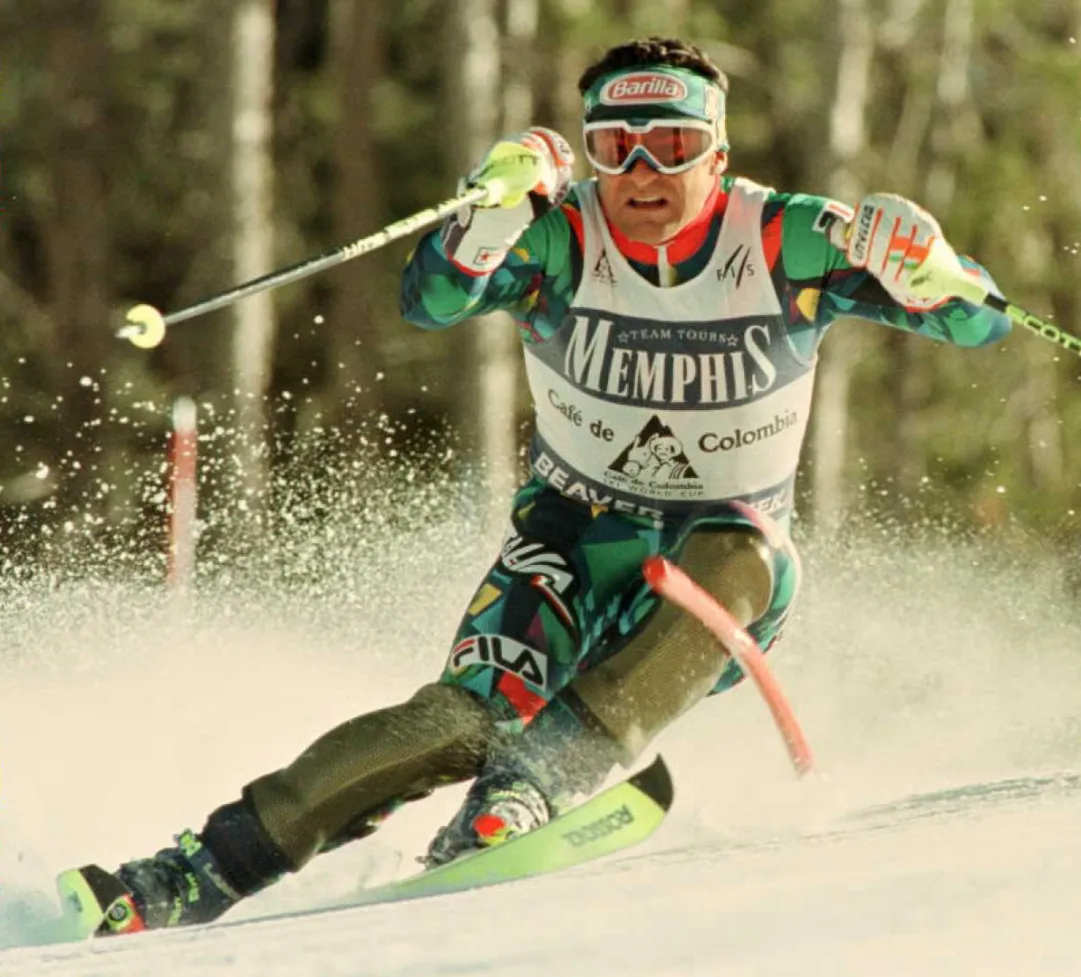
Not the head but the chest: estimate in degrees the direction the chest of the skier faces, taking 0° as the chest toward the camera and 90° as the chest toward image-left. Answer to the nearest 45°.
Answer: approximately 0°

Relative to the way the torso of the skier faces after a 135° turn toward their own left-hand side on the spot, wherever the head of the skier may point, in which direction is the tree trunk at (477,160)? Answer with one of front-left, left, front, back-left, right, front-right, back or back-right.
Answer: front-left

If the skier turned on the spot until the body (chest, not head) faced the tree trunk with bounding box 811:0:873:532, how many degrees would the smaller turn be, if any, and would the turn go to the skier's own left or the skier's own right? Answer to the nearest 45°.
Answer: approximately 180°

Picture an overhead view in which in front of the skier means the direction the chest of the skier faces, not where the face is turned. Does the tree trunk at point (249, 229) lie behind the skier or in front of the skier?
behind

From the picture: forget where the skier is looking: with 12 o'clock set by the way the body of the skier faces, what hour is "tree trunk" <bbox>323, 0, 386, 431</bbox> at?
The tree trunk is roughly at 6 o'clock from the skier.

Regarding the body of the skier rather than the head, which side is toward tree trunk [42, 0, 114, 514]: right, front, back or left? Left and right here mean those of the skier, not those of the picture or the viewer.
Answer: back

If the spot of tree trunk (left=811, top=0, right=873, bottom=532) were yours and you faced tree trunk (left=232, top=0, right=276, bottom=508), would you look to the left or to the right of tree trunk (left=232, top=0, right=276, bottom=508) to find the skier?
left
